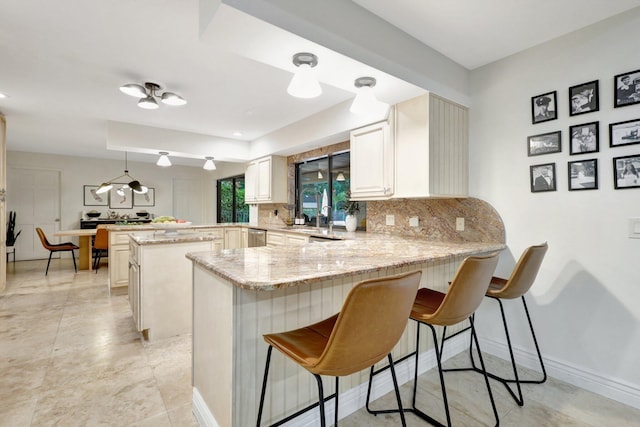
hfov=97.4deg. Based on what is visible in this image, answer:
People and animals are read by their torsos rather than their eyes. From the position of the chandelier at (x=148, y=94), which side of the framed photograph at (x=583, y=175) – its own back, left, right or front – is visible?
front

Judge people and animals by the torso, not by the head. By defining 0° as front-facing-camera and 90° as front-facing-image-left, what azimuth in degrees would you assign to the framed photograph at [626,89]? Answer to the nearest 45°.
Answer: approximately 45°

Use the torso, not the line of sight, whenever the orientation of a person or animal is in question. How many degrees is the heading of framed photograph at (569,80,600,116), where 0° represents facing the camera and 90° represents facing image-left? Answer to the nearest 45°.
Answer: approximately 45°

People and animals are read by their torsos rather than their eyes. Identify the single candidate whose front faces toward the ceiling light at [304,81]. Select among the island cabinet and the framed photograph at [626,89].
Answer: the framed photograph

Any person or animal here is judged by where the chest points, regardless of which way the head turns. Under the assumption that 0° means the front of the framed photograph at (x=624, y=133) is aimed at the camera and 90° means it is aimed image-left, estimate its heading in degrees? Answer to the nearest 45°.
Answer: approximately 45°

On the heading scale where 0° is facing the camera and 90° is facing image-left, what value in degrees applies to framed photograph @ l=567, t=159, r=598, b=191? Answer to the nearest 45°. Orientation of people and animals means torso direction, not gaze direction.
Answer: approximately 45°

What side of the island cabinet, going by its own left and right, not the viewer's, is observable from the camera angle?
left

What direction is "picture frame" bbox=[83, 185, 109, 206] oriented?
toward the camera

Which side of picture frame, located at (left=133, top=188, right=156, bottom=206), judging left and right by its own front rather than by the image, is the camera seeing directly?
front

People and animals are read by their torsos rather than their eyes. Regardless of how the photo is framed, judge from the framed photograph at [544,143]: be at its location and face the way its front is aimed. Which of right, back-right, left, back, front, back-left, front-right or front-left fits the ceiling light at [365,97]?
front

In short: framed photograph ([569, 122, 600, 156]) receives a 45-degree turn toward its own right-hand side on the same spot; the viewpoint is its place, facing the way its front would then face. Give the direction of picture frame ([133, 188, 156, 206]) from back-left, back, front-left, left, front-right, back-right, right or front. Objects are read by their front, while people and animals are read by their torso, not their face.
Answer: front

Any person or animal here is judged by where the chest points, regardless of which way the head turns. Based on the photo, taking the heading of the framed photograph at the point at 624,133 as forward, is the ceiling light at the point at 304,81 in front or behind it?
in front

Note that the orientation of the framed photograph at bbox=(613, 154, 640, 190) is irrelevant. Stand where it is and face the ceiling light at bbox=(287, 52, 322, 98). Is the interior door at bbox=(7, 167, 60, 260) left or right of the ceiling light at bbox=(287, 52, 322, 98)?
right

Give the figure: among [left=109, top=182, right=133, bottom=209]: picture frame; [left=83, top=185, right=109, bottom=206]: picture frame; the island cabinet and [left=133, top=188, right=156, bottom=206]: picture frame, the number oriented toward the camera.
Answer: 3

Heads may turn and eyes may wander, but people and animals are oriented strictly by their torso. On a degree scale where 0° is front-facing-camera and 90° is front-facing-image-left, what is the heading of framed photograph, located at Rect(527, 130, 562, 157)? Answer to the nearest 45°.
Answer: approximately 45°

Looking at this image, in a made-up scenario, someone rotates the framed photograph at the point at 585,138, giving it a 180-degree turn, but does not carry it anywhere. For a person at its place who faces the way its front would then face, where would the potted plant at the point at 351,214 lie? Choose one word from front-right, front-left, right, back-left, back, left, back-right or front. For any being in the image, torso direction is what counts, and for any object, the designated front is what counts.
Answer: back-left
